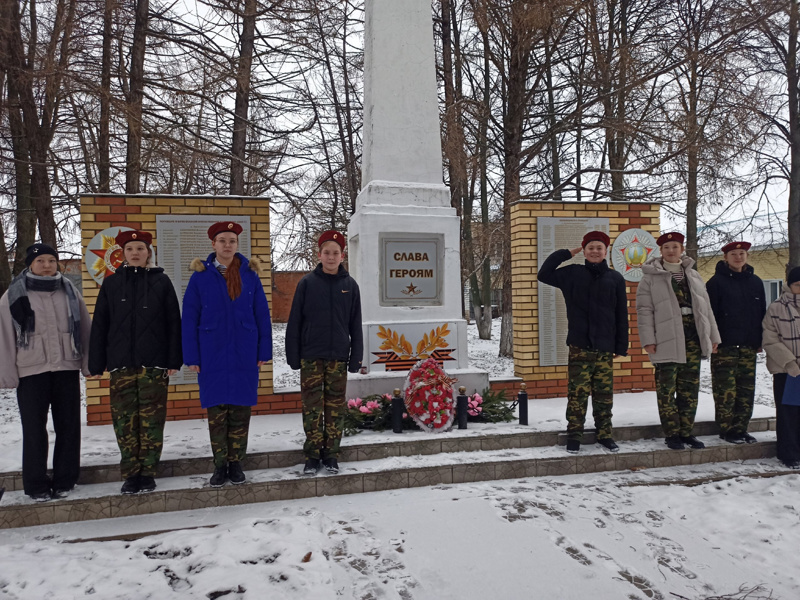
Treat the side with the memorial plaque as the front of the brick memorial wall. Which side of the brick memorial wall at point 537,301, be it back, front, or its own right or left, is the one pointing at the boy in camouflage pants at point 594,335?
front

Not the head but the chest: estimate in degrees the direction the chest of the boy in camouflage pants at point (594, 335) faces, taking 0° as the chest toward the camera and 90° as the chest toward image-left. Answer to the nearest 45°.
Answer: approximately 0°

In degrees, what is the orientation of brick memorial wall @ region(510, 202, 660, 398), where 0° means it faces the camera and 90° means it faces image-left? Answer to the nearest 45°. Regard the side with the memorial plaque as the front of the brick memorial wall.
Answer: approximately 0°

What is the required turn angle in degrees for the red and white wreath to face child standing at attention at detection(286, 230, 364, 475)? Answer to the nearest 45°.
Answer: approximately 45° to its right

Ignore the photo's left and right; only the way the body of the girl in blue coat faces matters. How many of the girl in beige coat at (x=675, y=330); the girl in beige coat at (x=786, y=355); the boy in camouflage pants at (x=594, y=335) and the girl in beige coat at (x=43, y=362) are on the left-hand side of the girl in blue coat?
3
